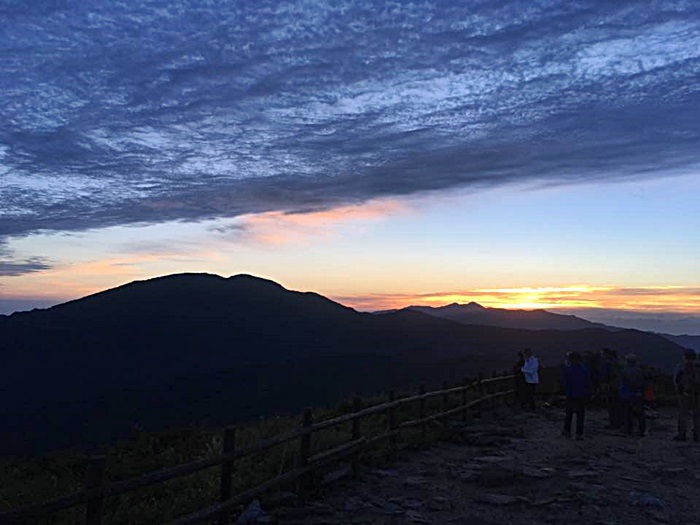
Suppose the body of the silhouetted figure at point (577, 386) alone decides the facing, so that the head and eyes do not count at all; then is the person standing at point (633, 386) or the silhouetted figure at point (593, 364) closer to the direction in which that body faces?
the silhouetted figure

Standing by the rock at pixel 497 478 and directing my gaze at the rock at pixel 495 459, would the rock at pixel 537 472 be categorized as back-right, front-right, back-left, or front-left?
front-right

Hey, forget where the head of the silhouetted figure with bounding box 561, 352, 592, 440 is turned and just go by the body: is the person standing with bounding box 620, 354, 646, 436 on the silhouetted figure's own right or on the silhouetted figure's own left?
on the silhouetted figure's own right

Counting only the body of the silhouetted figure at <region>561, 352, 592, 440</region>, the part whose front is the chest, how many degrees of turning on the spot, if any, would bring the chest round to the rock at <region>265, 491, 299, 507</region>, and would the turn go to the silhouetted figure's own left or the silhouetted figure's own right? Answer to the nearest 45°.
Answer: approximately 135° to the silhouetted figure's own left

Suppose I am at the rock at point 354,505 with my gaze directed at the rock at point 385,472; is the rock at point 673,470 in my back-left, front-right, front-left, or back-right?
front-right

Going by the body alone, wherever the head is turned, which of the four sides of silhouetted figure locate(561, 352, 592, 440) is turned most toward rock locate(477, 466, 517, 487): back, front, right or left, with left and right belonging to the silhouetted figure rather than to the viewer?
back

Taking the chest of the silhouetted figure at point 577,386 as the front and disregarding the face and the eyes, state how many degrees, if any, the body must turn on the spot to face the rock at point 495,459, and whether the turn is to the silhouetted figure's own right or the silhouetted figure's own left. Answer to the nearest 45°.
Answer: approximately 135° to the silhouetted figure's own left

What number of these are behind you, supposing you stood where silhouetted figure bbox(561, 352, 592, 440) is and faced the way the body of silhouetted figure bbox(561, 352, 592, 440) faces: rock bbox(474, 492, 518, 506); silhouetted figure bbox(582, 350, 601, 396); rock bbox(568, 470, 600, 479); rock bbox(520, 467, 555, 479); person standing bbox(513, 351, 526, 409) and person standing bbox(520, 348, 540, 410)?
3

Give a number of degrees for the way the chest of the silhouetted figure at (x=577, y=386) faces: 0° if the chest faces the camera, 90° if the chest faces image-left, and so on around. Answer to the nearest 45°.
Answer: approximately 180°

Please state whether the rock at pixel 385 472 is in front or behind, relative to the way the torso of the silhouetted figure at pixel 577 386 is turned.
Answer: behind

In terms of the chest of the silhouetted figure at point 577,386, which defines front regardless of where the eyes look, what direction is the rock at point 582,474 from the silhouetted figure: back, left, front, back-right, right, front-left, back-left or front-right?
back

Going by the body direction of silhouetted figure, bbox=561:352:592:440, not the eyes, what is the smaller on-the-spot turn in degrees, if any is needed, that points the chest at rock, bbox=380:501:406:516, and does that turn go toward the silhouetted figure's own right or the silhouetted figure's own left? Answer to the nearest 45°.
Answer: approximately 180°

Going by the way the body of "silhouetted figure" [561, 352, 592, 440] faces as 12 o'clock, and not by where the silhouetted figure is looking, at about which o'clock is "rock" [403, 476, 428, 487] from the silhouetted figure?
The rock is roughly at 7 o'clock from the silhouetted figure.

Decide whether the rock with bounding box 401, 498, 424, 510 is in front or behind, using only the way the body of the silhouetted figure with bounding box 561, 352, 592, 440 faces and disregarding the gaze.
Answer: behind

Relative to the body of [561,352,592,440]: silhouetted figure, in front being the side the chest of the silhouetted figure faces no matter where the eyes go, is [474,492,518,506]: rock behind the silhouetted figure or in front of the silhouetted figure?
behind
